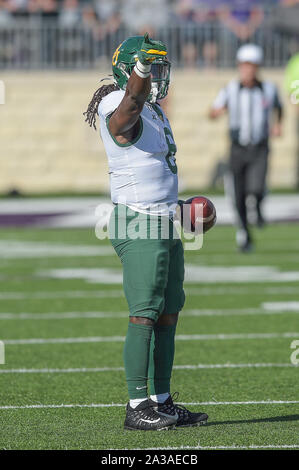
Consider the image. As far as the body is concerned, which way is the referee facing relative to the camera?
toward the camera

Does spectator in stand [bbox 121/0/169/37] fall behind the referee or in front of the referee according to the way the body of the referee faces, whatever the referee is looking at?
behind

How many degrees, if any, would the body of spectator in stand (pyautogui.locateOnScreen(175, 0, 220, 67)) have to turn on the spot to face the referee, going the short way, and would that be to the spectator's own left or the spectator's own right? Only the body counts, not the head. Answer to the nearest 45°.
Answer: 0° — they already face them

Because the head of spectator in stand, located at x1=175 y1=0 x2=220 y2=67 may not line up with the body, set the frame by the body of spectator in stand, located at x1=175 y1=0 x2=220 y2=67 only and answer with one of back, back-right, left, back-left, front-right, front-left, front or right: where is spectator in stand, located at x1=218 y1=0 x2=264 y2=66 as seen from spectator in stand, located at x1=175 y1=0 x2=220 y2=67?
left

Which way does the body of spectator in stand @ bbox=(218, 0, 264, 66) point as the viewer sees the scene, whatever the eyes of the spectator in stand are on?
toward the camera

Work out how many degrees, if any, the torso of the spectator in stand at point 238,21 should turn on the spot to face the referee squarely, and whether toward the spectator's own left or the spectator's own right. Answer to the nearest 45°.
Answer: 0° — they already face them

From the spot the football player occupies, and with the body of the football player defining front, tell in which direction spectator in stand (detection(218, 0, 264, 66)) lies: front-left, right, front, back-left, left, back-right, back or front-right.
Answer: left

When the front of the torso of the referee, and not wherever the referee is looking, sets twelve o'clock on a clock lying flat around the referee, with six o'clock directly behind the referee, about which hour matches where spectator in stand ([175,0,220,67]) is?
The spectator in stand is roughly at 6 o'clock from the referee.
